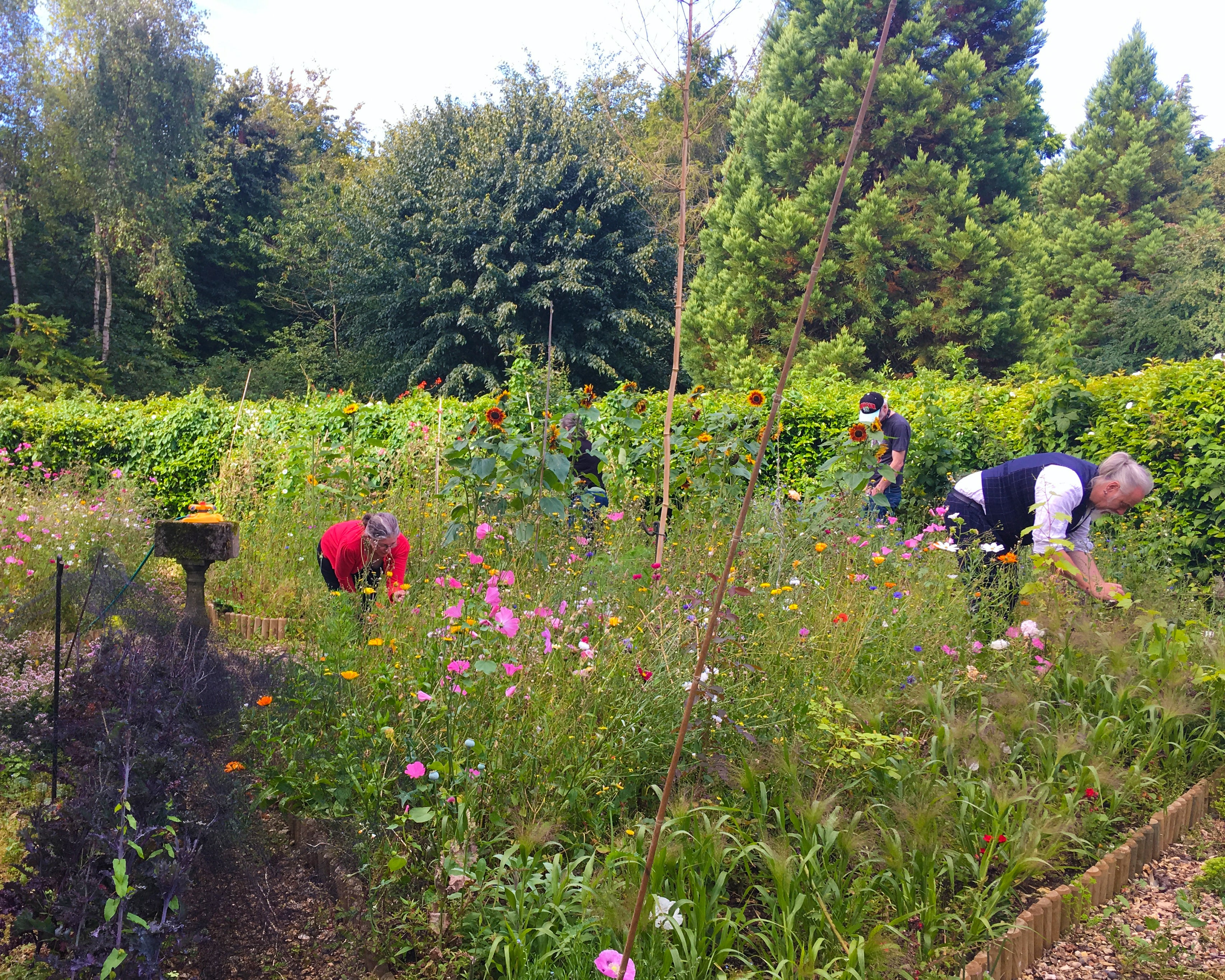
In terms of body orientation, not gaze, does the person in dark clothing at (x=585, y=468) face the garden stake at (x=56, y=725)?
no

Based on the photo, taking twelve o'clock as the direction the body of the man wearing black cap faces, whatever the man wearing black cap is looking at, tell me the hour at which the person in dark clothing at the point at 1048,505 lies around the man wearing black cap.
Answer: The person in dark clothing is roughly at 10 o'clock from the man wearing black cap.

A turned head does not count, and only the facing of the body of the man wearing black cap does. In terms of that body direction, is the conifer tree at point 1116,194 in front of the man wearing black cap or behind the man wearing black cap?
behind

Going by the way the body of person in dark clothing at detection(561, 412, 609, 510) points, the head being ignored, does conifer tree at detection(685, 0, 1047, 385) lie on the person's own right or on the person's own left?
on the person's own right

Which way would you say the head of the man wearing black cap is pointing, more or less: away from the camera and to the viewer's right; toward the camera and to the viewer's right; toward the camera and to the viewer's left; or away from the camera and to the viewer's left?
toward the camera and to the viewer's left

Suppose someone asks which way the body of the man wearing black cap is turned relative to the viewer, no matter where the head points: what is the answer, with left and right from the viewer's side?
facing the viewer and to the left of the viewer

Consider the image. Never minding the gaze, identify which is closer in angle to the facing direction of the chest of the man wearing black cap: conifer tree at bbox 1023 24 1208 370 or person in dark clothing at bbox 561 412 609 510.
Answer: the person in dark clothing

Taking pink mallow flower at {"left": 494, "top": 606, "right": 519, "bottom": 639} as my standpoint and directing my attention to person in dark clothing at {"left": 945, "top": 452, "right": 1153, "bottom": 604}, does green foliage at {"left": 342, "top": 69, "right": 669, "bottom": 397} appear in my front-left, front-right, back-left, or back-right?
front-left

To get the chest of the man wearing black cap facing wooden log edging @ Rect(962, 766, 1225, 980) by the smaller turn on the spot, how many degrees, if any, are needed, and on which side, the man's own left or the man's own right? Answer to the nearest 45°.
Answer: approximately 45° to the man's own left
